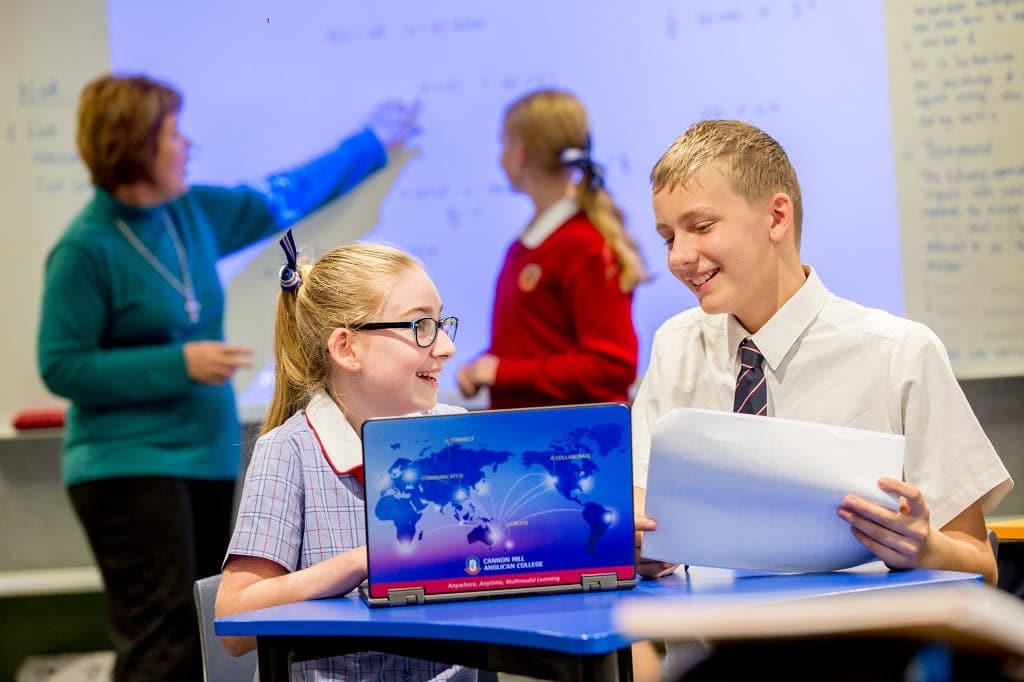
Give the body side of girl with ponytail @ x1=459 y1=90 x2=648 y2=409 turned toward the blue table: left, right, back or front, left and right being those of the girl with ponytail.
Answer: left

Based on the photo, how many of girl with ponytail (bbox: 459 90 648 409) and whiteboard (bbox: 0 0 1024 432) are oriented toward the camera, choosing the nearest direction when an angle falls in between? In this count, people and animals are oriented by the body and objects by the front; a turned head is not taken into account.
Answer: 1

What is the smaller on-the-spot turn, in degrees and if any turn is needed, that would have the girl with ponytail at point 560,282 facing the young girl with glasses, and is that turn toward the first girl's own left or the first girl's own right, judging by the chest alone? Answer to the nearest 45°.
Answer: approximately 90° to the first girl's own left

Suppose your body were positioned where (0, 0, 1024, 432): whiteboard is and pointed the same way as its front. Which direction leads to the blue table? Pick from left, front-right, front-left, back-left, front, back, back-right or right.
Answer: front

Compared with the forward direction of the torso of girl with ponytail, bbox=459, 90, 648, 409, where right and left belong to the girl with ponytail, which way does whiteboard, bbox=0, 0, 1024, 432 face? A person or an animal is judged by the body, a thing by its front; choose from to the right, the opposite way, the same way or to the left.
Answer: to the left

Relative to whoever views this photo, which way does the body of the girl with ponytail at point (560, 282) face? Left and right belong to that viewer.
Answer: facing to the left of the viewer

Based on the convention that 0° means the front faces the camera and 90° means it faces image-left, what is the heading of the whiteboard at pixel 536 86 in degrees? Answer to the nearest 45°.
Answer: approximately 0°

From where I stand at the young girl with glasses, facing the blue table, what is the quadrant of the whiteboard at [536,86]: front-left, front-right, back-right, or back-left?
back-left

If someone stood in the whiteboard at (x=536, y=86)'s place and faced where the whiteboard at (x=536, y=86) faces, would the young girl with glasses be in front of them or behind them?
in front
